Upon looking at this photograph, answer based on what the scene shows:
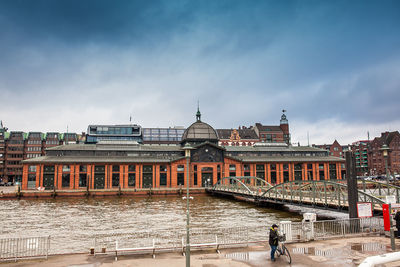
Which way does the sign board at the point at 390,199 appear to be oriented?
toward the camera

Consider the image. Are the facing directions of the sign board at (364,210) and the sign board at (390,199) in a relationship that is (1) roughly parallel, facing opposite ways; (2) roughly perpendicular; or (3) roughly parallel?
roughly parallel

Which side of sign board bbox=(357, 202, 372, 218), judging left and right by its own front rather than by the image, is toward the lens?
front

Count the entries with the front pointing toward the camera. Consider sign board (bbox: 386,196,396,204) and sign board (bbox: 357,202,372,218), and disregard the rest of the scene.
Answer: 2

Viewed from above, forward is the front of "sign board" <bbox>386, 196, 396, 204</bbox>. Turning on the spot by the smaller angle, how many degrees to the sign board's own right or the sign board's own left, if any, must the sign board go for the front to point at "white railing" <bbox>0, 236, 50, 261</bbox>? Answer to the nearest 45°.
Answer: approximately 45° to the sign board's own right

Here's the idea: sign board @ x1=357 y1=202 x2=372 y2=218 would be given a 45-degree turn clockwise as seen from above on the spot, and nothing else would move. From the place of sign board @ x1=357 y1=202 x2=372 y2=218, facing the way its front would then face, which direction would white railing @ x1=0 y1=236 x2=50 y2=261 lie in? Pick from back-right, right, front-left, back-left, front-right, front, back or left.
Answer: front
